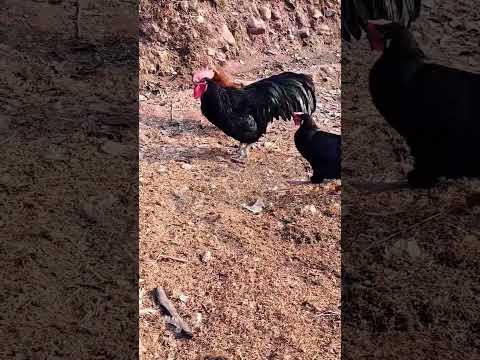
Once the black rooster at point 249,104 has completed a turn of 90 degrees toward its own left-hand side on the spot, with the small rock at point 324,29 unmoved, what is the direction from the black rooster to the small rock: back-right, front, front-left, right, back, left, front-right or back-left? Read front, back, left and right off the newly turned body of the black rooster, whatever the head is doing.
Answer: back-left

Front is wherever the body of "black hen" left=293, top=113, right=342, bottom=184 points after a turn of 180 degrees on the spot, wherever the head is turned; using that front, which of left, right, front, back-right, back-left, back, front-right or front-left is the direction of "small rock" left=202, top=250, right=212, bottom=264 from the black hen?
back-right

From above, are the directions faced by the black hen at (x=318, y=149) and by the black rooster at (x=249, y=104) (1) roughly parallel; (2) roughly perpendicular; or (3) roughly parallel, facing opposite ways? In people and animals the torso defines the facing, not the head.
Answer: roughly parallel

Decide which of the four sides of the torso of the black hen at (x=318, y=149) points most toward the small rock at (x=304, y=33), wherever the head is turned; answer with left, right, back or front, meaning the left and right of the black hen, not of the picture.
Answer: right

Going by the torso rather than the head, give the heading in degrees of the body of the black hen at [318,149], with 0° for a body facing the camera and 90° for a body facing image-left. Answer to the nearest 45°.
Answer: approximately 90°

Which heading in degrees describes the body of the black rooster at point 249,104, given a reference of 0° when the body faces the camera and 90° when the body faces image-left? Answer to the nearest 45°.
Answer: approximately 90°

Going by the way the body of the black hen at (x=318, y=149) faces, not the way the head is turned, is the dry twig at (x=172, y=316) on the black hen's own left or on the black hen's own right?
on the black hen's own left
